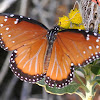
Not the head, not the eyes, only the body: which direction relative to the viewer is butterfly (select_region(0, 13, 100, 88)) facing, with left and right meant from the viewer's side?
facing away from the viewer
